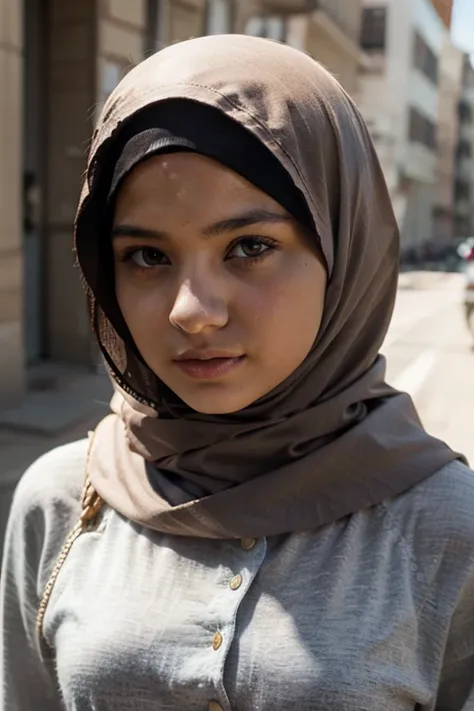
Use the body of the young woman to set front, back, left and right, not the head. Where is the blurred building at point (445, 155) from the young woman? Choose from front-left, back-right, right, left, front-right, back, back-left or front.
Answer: back

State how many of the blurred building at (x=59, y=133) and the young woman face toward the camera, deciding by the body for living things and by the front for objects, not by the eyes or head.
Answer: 1

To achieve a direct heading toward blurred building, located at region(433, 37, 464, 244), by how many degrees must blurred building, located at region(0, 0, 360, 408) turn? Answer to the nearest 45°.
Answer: approximately 90° to its left

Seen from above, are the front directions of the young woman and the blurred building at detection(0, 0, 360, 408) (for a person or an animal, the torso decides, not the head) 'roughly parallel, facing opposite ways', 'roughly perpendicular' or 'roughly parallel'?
roughly perpendicular

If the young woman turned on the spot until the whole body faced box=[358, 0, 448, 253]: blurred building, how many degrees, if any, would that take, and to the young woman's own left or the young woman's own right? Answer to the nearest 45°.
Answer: approximately 180°

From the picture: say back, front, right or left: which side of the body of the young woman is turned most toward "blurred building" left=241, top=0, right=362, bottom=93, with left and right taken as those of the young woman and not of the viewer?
back

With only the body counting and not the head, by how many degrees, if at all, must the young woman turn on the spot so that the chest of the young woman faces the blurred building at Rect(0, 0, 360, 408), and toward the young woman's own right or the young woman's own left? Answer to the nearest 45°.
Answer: approximately 180°

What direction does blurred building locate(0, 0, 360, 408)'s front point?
to the viewer's right
